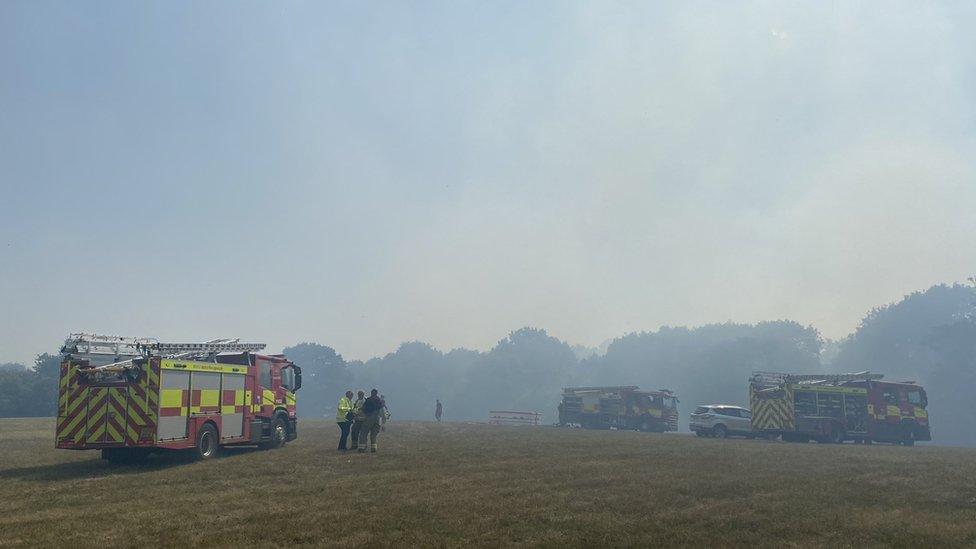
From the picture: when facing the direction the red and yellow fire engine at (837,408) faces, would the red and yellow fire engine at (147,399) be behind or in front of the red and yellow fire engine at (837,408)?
behind

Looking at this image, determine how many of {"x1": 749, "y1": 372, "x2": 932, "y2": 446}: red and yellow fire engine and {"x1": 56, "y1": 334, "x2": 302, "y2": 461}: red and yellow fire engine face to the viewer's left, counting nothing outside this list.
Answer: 0

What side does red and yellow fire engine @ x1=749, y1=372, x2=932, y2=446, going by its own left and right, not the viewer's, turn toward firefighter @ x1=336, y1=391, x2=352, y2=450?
back

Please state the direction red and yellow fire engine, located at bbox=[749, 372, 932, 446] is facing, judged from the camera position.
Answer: facing away from the viewer and to the right of the viewer

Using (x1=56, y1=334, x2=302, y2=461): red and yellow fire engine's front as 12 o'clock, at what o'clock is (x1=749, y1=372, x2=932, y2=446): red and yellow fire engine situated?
(x1=749, y1=372, x2=932, y2=446): red and yellow fire engine is roughly at 1 o'clock from (x1=56, y1=334, x2=302, y2=461): red and yellow fire engine.

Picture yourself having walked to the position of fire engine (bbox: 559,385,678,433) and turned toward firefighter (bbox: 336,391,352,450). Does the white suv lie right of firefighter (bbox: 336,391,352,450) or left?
left

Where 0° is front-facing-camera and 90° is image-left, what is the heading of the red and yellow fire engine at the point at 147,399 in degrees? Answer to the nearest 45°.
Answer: approximately 225°

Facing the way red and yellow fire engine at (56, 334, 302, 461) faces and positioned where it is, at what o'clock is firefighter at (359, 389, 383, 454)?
The firefighter is roughly at 1 o'clock from the red and yellow fire engine.

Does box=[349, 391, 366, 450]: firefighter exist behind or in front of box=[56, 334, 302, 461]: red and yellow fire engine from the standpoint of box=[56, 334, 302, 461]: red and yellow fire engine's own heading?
in front

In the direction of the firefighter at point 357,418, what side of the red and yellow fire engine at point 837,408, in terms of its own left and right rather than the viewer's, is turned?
back
